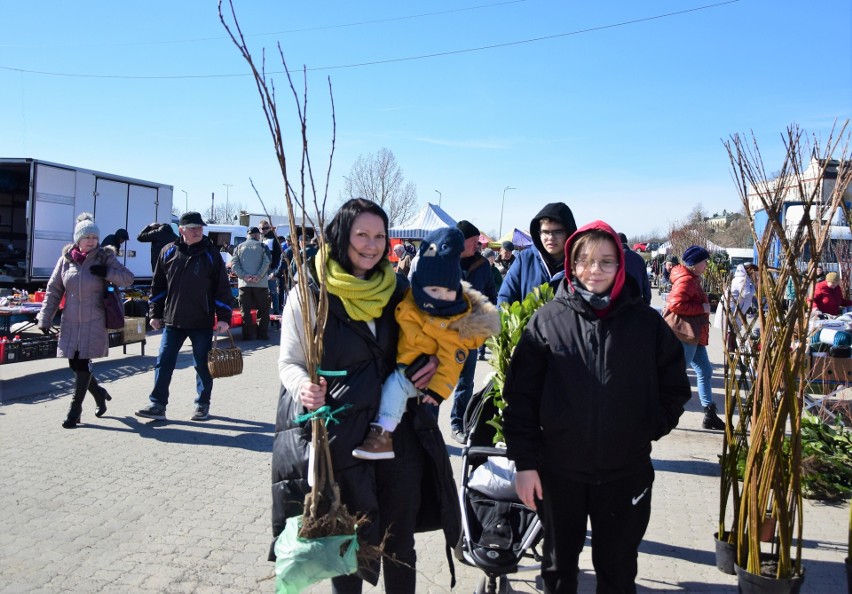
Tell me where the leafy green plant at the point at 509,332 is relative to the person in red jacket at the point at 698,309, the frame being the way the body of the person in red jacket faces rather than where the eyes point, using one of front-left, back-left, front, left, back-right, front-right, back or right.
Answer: right

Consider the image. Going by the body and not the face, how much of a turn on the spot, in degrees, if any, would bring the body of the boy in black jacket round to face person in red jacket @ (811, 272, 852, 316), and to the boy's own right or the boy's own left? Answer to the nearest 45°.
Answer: approximately 180°

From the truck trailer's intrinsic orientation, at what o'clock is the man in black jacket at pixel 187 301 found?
The man in black jacket is roughly at 4 o'clock from the truck trailer.

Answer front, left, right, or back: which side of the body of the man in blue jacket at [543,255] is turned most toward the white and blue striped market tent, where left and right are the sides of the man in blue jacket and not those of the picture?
back

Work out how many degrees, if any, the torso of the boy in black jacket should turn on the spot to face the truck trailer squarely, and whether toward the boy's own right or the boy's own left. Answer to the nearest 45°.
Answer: approximately 135° to the boy's own right

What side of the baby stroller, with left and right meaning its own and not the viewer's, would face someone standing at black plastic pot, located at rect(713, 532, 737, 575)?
left

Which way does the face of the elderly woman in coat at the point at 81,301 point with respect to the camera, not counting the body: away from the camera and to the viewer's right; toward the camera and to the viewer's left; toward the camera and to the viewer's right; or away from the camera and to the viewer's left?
toward the camera and to the viewer's right

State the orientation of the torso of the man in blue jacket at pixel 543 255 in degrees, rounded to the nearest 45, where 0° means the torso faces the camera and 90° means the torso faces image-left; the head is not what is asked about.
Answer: approximately 0°

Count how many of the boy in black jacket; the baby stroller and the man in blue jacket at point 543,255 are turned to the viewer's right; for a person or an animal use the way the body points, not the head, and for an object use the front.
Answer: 0

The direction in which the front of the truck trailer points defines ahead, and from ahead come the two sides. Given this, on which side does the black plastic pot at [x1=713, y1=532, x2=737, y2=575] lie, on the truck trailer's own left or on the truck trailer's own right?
on the truck trailer's own right

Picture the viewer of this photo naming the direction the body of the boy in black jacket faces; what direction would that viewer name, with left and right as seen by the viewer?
facing the viewer

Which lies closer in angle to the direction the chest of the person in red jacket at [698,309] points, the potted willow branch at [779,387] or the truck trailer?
the potted willow branch

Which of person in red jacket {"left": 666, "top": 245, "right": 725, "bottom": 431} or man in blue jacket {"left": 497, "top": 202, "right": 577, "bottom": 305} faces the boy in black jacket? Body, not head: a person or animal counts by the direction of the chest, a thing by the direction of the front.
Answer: the man in blue jacket
